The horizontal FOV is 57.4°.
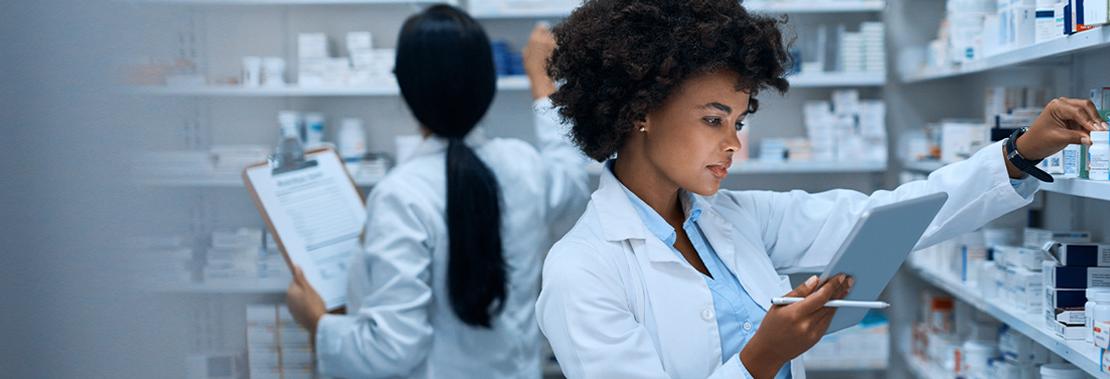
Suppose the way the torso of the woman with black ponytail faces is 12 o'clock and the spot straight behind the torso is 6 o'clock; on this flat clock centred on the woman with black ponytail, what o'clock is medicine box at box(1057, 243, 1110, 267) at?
The medicine box is roughly at 4 o'clock from the woman with black ponytail.

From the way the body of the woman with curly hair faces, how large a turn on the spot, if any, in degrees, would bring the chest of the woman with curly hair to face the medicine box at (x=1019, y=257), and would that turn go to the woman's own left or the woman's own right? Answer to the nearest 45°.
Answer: approximately 90° to the woman's own left

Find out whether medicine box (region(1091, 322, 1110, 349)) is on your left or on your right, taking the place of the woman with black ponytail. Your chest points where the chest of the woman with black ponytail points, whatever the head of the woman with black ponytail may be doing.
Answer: on your right

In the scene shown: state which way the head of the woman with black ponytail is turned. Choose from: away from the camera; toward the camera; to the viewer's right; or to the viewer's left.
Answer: away from the camera

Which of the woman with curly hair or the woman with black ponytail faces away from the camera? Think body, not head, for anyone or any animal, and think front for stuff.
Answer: the woman with black ponytail

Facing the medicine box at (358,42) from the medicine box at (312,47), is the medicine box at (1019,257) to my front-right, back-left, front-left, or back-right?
front-right

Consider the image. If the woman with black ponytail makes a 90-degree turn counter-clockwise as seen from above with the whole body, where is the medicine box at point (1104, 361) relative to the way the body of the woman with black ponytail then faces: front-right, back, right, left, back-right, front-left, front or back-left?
back-left

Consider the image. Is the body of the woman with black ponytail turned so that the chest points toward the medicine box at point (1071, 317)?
no

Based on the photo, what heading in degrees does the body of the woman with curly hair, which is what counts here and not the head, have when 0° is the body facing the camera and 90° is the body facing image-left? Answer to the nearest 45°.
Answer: approximately 315°

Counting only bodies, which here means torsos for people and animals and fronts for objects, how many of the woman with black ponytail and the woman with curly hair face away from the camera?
1

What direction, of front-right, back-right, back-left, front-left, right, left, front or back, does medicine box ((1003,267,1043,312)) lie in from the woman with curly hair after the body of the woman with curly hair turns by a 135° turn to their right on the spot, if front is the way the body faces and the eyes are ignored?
back-right

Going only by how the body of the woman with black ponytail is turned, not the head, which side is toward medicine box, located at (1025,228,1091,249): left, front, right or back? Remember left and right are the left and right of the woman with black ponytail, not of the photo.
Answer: right

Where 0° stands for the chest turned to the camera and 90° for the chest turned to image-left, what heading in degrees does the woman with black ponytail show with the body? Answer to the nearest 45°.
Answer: approximately 180°
